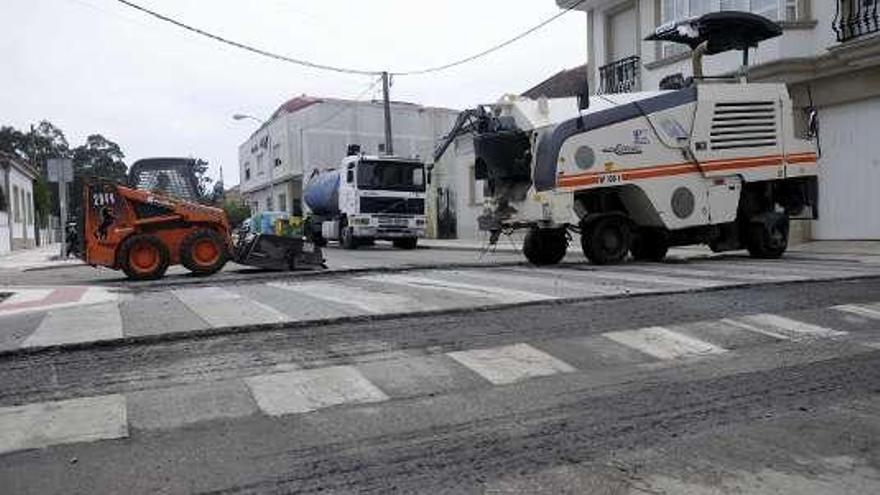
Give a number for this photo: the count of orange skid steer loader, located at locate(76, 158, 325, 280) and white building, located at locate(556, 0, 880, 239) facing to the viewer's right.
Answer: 1

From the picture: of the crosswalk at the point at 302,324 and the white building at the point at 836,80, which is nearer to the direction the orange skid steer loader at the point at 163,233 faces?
the white building

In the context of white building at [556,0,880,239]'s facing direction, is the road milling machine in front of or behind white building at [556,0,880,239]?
in front

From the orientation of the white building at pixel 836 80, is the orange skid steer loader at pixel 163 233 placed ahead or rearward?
ahead

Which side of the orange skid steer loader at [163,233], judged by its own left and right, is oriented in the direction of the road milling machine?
front

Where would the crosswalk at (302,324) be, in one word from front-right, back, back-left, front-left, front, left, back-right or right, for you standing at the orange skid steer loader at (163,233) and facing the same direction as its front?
right

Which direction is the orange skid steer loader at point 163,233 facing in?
to the viewer's right

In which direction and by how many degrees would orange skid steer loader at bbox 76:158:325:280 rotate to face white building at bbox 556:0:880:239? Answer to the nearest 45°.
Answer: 0° — it already faces it

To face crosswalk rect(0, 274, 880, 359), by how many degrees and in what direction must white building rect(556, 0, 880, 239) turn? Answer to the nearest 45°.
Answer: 0° — it already faces it

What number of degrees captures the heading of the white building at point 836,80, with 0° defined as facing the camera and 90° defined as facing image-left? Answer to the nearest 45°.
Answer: approximately 45°
